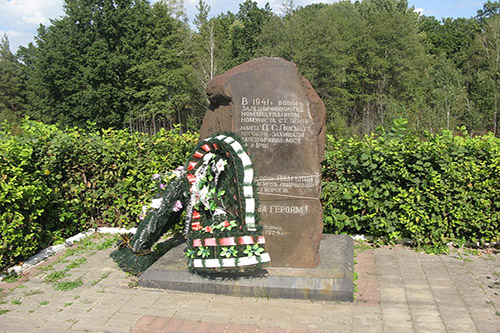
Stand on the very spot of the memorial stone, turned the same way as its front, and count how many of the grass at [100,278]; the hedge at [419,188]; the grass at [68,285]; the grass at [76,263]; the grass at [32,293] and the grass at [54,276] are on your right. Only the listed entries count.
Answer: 5

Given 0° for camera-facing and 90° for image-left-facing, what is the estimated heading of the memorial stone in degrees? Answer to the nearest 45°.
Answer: approximately 0°

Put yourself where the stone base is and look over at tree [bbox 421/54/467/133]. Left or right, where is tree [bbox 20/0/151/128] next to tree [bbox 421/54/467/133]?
left

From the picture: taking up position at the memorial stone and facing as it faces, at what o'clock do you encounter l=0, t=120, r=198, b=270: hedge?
The hedge is roughly at 4 o'clock from the memorial stone.

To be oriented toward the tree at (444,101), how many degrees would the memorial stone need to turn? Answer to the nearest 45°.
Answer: approximately 135° to its left

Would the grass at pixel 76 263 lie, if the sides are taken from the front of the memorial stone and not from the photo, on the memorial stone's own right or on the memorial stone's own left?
on the memorial stone's own right

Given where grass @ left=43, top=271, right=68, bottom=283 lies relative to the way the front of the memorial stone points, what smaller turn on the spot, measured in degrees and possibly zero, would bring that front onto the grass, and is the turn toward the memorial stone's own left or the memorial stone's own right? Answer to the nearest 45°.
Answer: approximately 90° to the memorial stone's own right

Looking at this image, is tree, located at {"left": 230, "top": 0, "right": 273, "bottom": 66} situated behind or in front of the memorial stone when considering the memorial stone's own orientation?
behind

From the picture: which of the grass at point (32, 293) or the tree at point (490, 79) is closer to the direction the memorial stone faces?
the grass

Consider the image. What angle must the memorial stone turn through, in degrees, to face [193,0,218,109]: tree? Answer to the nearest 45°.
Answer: approximately 180°

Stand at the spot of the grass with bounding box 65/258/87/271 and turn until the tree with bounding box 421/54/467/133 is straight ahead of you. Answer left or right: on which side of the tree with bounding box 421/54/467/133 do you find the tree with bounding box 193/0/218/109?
left

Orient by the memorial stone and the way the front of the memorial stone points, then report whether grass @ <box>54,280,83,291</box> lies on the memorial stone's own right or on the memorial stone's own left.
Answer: on the memorial stone's own right
